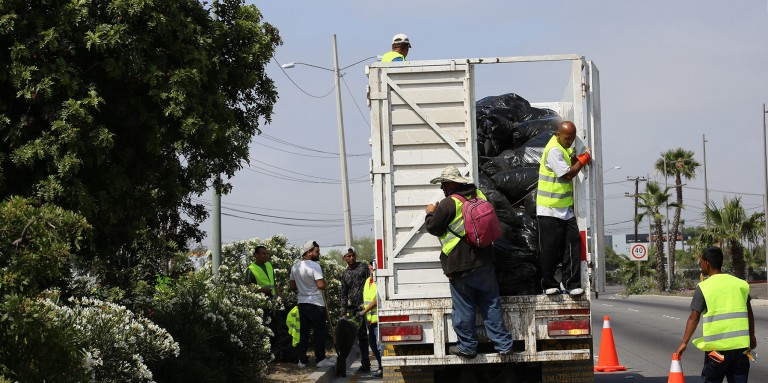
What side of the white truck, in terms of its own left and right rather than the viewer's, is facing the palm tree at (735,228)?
front

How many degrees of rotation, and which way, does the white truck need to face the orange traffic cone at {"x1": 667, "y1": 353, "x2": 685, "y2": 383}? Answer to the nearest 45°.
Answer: approximately 90° to its right

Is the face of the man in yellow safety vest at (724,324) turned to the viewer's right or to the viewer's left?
to the viewer's left

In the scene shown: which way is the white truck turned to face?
away from the camera

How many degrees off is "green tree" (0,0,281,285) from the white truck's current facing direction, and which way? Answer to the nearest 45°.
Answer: approximately 90° to its left

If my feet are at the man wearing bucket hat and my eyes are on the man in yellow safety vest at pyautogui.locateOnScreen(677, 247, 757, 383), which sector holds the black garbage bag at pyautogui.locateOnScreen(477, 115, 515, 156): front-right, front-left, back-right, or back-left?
back-left
